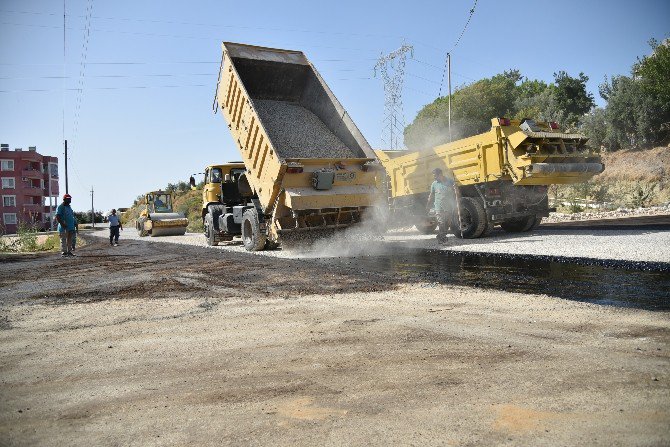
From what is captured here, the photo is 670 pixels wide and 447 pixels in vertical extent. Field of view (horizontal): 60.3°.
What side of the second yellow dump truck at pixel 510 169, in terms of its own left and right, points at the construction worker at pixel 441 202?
left

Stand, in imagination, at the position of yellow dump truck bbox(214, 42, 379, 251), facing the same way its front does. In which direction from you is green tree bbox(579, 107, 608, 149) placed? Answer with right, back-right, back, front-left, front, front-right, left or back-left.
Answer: right

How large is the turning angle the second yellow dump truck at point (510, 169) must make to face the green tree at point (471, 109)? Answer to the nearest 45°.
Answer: approximately 45° to its right

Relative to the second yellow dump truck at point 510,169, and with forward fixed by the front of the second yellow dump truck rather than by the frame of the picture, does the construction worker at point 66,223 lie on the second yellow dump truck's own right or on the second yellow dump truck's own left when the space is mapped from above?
on the second yellow dump truck's own left

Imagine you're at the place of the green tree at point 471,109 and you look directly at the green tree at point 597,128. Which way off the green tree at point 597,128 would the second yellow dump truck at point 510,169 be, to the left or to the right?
right

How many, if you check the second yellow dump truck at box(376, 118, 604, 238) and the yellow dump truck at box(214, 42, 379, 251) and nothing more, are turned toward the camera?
0

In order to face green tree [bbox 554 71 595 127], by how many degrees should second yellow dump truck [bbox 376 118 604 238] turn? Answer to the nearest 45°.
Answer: approximately 45° to its right

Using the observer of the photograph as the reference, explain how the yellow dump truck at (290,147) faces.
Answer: facing away from the viewer and to the left of the viewer
